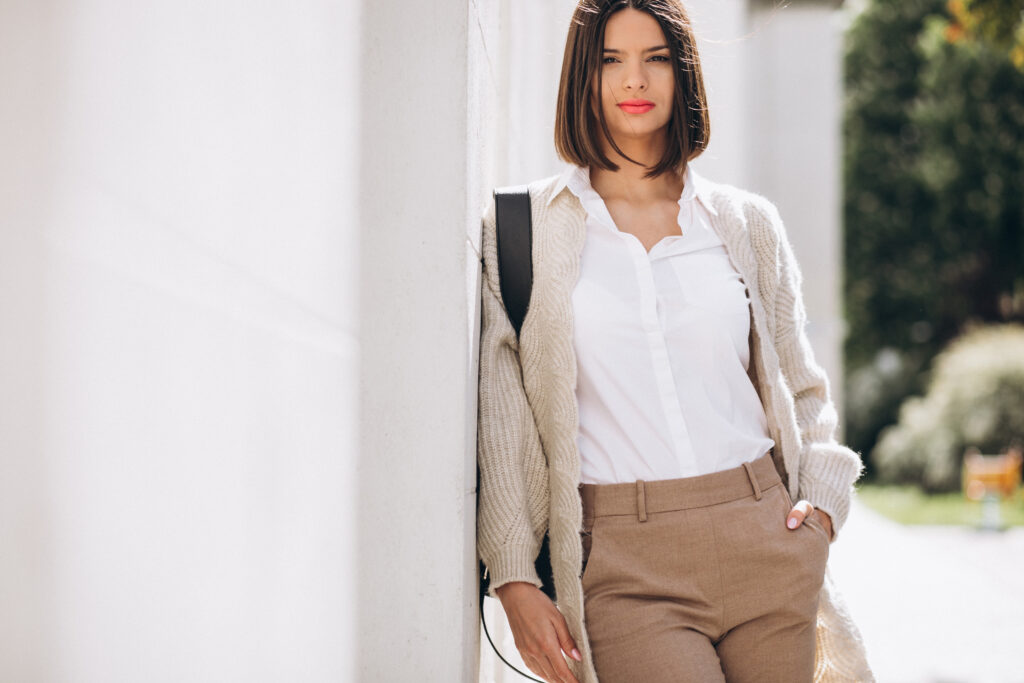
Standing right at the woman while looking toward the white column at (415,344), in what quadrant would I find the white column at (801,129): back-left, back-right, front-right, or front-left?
back-right

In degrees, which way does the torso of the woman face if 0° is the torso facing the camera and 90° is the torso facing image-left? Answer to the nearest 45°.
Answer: approximately 0°

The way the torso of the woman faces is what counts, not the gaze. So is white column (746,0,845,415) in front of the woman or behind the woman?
behind

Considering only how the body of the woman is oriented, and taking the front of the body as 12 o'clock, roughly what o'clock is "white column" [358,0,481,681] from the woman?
The white column is roughly at 2 o'clock from the woman.
